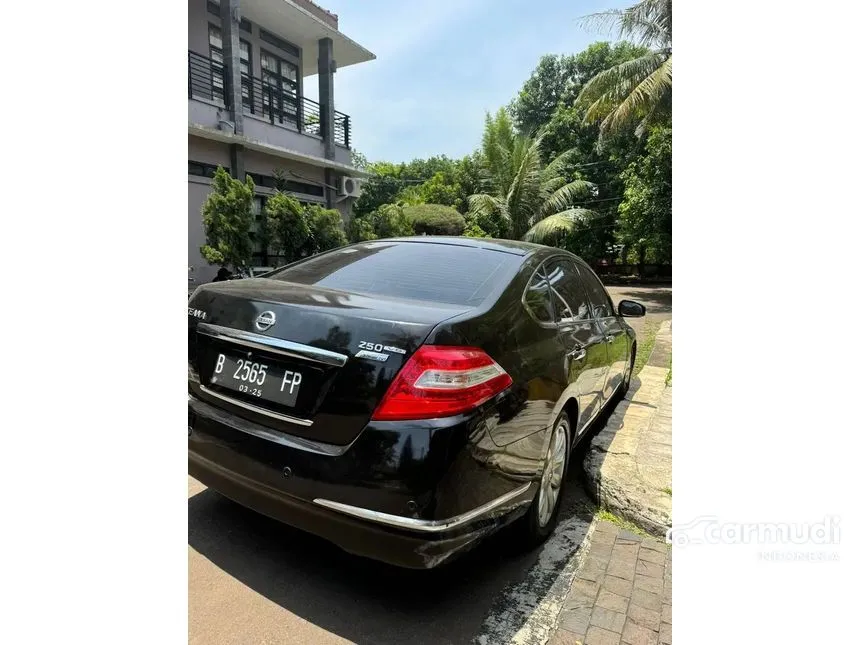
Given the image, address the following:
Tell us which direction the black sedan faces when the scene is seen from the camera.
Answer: facing away from the viewer and to the right of the viewer

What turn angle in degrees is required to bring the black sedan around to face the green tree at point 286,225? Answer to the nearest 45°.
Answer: approximately 45° to its left

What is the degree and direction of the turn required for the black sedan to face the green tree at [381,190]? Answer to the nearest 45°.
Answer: approximately 45° to its left

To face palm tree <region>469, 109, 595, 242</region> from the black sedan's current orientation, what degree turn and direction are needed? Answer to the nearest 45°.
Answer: approximately 45° to its left

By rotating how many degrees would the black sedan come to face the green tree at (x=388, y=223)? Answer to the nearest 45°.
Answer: approximately 45° to its left

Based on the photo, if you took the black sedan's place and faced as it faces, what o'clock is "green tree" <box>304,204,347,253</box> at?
The green tree is roughly at 10 o'clock from the black sedan.
